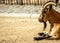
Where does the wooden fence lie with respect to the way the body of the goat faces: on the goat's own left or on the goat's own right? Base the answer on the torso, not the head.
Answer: on the goat's own right

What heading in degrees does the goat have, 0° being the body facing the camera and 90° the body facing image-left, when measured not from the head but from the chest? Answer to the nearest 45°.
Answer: approximately 90°
